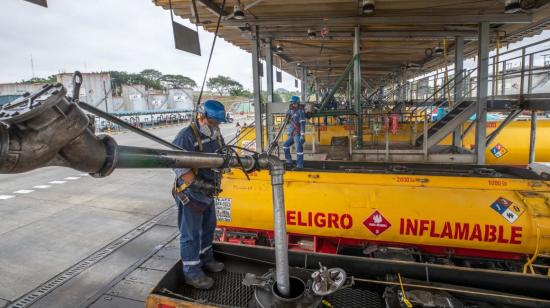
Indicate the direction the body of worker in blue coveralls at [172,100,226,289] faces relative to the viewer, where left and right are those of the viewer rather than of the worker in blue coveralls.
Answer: facing the viewer and to the right of the viewer

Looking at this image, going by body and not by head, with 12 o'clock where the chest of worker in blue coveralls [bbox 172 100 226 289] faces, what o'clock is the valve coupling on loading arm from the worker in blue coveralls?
The valve coupling on loading arm is roughly at 2 o'clock from the worker in blue coveralls.

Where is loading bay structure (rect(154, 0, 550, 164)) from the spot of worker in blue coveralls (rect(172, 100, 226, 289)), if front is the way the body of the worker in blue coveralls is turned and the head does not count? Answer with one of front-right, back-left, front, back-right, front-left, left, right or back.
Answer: left

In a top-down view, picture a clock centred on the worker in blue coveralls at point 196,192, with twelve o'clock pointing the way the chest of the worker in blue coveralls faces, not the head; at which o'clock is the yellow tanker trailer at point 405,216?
The yellow tanker trailer is roughly at 10 o'clock from the worker in blue coveralls.
